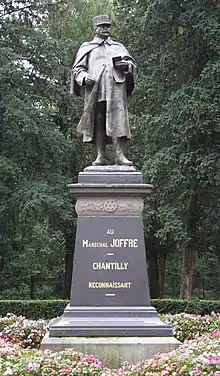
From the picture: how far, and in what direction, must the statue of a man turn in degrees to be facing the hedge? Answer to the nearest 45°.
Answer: approximately 180°

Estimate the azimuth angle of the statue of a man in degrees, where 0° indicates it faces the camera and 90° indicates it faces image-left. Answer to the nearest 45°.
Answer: approximately 0°

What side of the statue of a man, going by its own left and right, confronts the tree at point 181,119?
back
